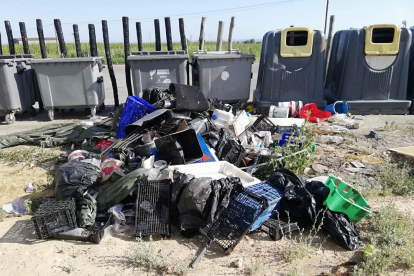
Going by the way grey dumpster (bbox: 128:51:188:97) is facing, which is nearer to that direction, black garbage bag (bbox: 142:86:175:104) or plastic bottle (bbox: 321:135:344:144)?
the black garbage bag

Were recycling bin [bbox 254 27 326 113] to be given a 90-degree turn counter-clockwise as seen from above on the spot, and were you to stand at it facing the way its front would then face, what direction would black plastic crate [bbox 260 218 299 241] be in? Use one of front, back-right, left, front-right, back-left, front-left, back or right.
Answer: right

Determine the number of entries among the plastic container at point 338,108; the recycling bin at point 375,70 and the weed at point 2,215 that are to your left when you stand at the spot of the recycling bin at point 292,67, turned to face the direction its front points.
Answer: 2

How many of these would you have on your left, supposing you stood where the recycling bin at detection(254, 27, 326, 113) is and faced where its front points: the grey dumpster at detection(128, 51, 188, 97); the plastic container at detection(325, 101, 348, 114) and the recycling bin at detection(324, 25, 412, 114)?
2

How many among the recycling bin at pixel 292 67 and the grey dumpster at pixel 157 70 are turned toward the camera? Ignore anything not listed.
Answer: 2

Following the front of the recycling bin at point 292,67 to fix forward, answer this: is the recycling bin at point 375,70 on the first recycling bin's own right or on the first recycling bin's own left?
on the first recycling bin's own left

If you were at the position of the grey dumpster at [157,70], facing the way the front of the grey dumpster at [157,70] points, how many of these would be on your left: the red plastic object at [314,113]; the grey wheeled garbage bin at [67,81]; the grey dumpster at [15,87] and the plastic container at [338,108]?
2

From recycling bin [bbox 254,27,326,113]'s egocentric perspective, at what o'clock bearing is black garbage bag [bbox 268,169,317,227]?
The black garbage bag is roughly at 12 o'clock from the recycling bin.

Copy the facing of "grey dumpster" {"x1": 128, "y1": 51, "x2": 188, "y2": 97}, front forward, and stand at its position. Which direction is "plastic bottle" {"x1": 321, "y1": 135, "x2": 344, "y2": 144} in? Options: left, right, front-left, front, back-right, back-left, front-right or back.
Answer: front-left

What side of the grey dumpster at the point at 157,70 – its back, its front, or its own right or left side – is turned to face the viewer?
front

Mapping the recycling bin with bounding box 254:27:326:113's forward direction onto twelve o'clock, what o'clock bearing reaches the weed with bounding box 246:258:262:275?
The weed is roughly at 12 o'clock from the recycling bin.

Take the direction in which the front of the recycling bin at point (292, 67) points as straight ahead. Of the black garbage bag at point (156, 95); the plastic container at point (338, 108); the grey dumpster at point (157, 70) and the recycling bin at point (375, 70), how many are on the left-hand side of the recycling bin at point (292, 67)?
2

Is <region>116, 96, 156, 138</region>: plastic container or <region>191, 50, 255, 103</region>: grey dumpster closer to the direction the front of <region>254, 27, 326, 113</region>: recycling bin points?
the plastic container

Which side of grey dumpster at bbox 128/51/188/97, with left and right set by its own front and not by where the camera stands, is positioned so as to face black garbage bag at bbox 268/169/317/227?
front

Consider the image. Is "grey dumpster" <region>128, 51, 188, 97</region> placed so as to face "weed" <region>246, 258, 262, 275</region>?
yes

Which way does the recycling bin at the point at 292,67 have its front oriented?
toward the camera
